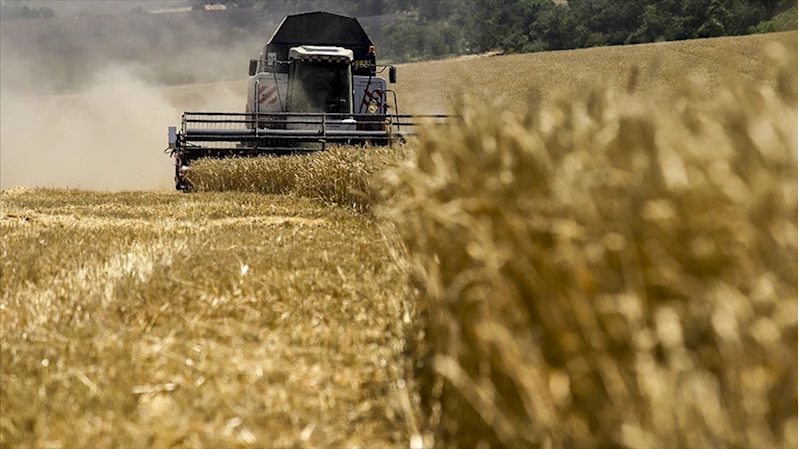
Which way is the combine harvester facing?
toward the camera
